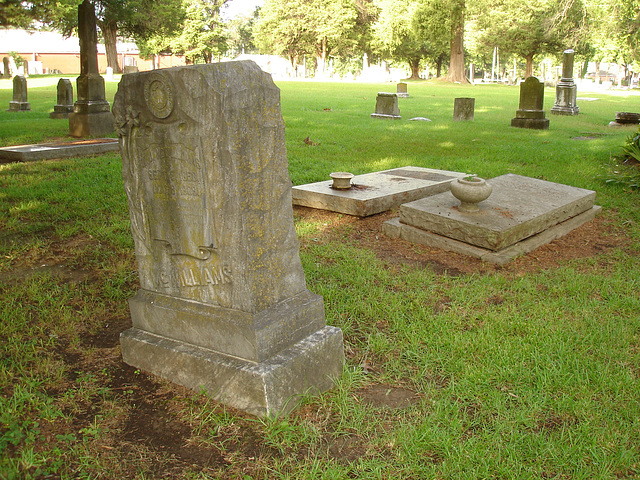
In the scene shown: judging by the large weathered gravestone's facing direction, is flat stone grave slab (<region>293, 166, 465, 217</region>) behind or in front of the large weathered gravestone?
behind

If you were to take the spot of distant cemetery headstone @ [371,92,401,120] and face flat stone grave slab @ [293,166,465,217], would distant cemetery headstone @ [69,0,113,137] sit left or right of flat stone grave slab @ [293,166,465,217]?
right

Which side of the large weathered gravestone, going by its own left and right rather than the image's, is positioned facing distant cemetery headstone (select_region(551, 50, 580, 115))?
back

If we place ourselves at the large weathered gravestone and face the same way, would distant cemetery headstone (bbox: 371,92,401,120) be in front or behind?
behind

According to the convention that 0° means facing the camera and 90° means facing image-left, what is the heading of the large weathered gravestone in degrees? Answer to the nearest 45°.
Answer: approximately 45°

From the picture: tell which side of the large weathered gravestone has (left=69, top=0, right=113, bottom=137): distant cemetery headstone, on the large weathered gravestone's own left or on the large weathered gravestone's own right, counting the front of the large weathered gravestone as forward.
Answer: on the large weathered gravestone's own right
